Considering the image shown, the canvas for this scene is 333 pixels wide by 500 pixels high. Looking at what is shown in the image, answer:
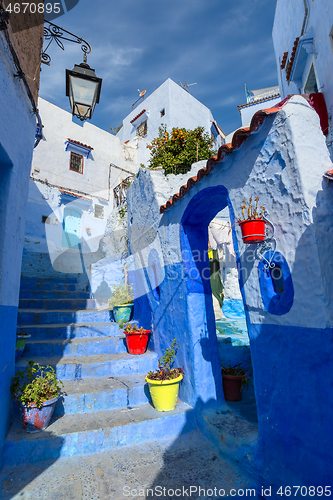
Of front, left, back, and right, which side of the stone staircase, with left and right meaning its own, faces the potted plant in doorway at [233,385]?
left

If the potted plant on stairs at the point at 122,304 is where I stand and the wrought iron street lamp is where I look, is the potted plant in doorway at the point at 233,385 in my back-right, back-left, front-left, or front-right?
front-left

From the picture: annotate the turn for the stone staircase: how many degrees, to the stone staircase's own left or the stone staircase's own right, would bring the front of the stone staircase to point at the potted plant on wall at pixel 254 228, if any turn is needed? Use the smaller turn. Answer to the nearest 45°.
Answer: approximately 45° to the stone staircase's own left

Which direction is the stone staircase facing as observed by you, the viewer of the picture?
facing the viewer

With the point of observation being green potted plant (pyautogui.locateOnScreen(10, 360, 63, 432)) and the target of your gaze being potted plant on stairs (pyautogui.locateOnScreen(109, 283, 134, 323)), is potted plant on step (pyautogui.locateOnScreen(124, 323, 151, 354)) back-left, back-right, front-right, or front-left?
front-right
